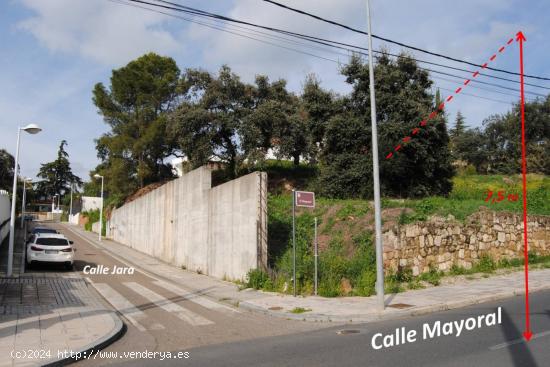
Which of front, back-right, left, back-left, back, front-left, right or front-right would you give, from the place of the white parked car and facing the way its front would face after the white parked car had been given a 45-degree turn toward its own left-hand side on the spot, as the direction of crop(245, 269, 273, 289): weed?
back

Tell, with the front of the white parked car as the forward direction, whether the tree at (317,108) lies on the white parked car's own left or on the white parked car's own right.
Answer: on the white parked car's own right

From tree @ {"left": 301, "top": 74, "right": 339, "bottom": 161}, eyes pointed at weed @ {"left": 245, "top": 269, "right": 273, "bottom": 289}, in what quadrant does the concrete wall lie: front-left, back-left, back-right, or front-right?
front-right

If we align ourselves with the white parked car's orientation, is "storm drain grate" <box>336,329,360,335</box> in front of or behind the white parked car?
behind

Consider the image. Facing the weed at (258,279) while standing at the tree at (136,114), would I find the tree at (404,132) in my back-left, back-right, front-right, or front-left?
front-left

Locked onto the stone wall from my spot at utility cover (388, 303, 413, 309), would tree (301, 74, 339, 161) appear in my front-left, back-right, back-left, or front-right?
front-left

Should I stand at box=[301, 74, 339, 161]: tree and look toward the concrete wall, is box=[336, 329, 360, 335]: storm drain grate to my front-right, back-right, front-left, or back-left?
front-left

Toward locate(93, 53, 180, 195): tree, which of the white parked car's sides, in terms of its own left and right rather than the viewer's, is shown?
front

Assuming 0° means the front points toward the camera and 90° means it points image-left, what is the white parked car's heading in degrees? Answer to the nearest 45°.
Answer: approximately 180°
